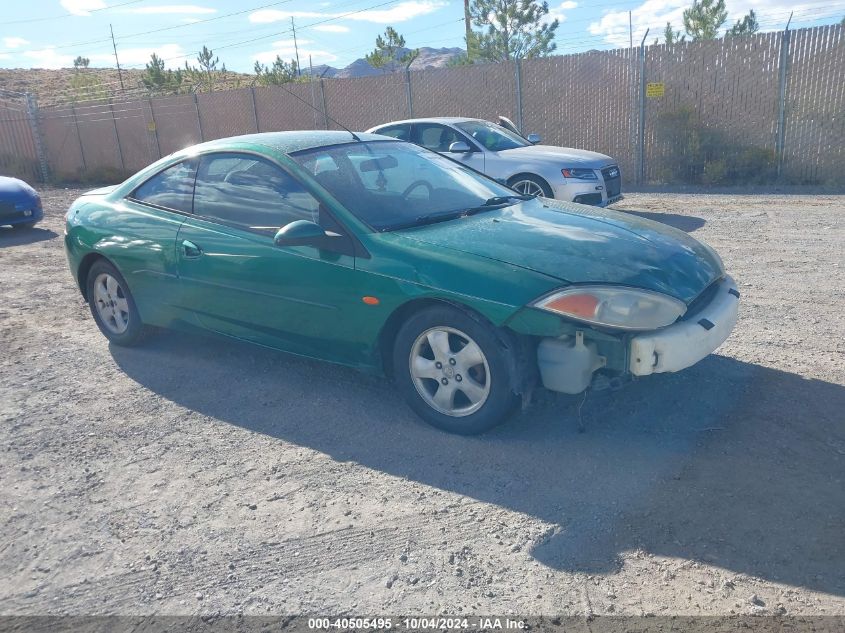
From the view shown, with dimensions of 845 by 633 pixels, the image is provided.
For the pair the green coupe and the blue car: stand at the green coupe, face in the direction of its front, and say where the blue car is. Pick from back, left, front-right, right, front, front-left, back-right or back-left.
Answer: back

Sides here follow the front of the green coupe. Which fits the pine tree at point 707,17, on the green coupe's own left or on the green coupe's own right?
on the green coupe's own left

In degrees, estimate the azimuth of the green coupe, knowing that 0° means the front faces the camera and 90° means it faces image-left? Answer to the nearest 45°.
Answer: approximately 315°

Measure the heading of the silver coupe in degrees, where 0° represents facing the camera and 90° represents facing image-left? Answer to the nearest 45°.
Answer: approximately 315°

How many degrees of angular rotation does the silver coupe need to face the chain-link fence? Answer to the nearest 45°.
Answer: approximately 90° to its left

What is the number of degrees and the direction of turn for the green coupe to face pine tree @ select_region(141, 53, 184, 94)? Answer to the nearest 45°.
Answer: approximately 135° to its left

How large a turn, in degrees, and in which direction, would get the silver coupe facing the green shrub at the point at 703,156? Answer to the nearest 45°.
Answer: approximately 90° to its left

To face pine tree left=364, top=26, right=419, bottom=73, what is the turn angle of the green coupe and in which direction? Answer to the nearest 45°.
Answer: approximately 135° to its left

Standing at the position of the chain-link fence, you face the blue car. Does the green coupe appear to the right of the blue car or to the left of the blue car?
left

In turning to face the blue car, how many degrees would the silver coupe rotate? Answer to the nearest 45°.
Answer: approximately 135° to its right
